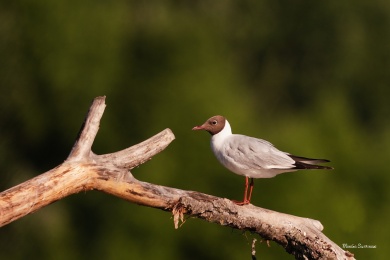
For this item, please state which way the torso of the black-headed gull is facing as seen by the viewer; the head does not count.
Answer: to the viewer's left
